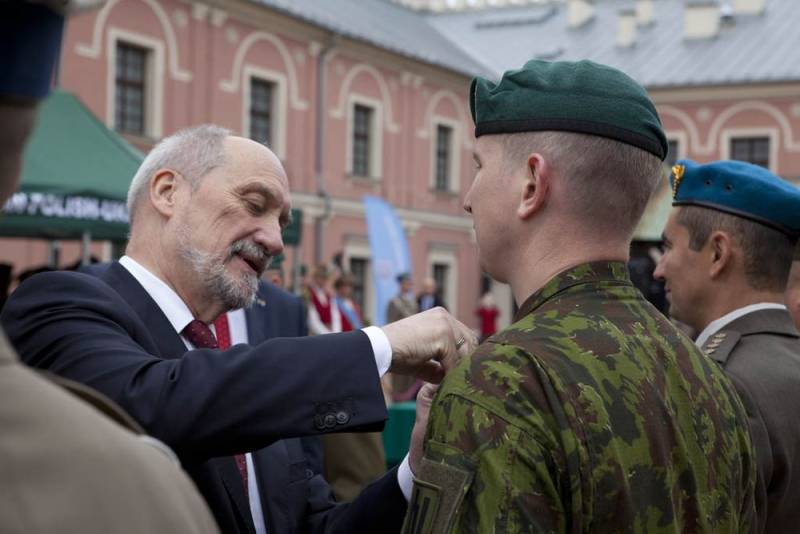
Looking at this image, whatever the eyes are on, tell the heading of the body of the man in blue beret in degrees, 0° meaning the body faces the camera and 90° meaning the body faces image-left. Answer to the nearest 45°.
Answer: approximately 135°

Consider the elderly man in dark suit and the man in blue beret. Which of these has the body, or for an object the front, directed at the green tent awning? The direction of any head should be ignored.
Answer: the man in blue beret

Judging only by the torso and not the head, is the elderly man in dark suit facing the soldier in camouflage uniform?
yes

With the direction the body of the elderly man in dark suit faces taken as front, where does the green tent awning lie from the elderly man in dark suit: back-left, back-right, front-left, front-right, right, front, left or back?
back-left

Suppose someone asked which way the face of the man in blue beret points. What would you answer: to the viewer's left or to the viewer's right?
to the viewer's left

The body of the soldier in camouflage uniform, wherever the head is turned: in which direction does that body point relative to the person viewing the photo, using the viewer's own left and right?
facing away from the viewer and to the left of the viewer

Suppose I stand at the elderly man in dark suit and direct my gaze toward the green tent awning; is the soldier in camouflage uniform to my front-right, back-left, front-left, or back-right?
back-right

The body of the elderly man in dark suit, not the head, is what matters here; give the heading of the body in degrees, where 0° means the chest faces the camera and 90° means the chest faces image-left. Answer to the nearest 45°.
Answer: approximately 315°

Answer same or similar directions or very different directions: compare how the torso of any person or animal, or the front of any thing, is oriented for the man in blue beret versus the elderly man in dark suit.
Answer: very different directions
